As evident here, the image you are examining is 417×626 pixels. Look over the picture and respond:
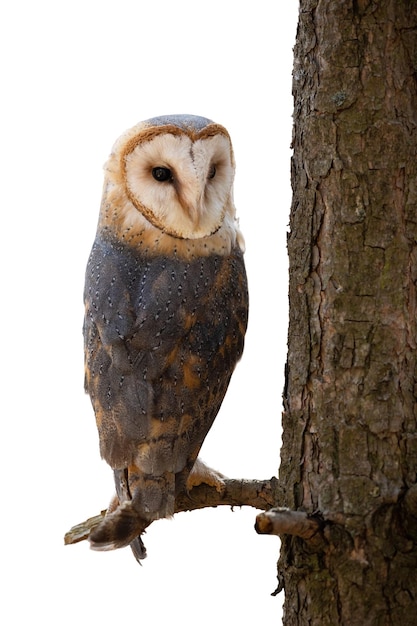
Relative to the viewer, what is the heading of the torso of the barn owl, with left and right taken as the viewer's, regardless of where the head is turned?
facing away from the viewer and to the right of the viewer
